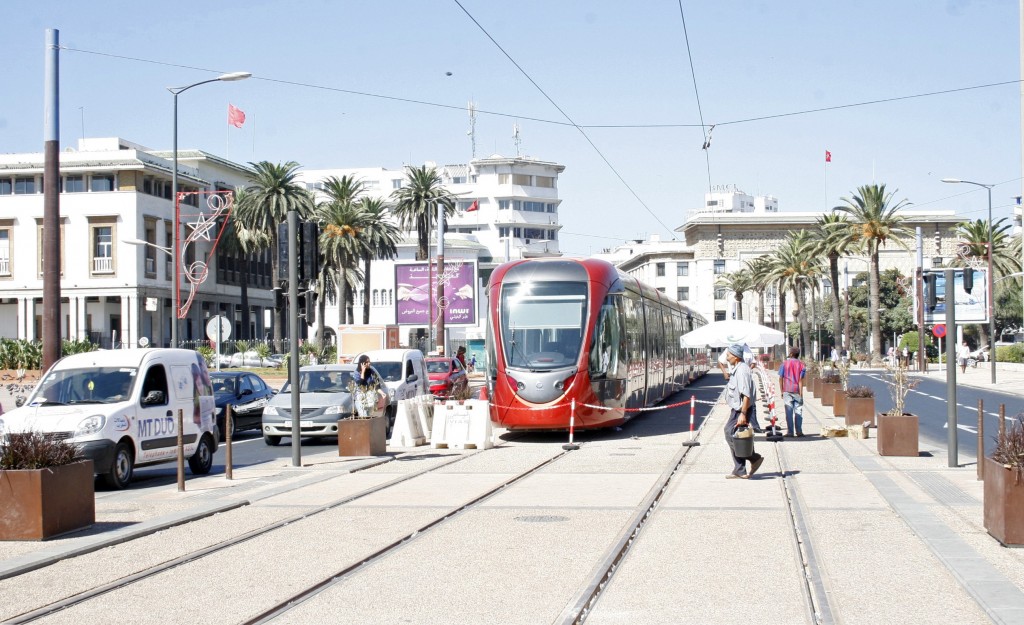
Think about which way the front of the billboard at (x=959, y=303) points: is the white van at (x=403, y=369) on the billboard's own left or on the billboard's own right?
on the billboard's own right

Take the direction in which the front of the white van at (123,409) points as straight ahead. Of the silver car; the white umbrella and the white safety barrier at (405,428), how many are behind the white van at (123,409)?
3

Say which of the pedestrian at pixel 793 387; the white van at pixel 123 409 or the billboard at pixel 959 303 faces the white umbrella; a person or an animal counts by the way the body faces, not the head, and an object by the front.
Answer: the pedestrian

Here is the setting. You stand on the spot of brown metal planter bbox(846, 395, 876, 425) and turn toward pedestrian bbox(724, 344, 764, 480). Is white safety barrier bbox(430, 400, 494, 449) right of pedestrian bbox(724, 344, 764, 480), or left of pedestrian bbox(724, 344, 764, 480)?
right

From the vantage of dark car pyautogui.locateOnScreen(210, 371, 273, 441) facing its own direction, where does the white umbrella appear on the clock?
The white umbrella is roughly at 7 o'clock from the dark car.

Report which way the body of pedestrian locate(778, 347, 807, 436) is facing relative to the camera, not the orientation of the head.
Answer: away from the camera

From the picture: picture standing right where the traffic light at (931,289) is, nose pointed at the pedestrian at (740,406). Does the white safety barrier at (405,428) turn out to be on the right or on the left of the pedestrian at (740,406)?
right

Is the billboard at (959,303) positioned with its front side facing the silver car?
no

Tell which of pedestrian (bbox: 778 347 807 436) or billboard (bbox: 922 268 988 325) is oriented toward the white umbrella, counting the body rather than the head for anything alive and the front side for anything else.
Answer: the pedestrian

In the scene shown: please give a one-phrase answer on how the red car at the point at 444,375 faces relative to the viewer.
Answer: facing the viewer and to the left of the viewer

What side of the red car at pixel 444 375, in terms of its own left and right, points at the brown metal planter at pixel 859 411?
left

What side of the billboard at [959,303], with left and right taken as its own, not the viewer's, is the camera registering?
front

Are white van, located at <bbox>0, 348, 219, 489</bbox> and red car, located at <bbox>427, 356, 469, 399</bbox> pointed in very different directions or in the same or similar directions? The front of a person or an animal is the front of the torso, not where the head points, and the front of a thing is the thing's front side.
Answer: same or similar directions

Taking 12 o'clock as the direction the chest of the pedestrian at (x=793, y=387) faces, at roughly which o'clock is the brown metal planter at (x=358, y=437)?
The brown metal planter is roughly at 8 o'clock from the pedestrian.

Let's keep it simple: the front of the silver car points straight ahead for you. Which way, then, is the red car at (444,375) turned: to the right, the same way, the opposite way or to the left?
the same way

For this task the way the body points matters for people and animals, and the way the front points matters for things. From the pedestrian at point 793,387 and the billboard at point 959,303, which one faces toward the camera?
the billboard

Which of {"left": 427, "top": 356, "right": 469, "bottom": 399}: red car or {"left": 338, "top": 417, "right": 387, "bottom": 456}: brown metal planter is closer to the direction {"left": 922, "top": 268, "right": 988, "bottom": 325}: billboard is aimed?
the brown metal planter

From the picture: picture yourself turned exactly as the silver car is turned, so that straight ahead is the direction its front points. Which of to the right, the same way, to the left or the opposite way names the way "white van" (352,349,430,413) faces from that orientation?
the same way

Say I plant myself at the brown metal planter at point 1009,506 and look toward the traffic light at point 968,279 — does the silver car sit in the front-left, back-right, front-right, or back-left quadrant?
front-left
